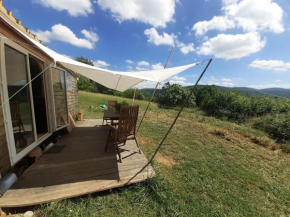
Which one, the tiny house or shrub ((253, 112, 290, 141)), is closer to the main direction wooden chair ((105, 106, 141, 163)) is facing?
the tiny house

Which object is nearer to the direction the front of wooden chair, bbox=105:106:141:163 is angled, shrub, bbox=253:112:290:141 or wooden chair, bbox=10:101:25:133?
the wooden chair

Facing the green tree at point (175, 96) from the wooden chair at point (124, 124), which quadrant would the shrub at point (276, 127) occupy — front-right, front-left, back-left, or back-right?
front-right

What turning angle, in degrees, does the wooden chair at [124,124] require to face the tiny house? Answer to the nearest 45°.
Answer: approximately 45° to its left

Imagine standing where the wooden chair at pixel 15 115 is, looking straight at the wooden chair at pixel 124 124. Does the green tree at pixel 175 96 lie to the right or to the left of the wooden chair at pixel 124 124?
left

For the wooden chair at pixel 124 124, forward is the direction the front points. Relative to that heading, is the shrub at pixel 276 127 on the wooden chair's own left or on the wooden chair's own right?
on the wooden chair's own right

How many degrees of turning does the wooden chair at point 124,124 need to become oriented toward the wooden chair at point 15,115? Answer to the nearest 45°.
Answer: approximately 45° to its left

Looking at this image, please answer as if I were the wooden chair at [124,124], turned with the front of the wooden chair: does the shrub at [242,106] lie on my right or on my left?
on my right

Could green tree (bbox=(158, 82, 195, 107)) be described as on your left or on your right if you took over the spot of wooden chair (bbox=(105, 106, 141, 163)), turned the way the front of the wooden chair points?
on your right

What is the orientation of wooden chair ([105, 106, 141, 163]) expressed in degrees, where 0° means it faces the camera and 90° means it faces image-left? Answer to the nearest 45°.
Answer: approximately 135°
